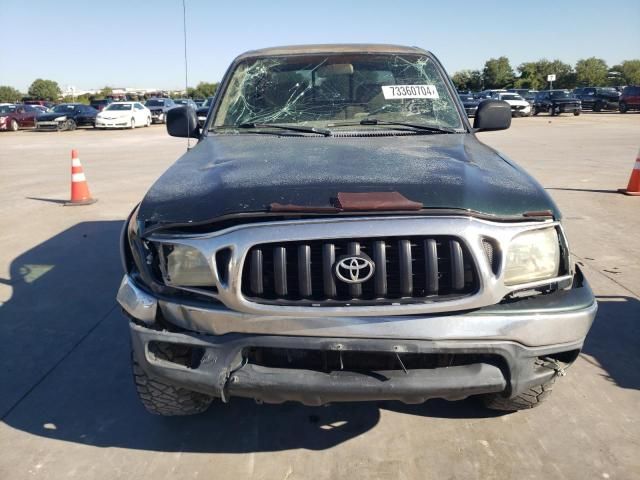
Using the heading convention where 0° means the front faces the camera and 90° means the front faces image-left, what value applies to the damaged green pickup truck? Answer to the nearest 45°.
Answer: approximately 0°

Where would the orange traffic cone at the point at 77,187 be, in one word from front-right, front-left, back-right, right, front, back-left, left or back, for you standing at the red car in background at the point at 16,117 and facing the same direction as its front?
front-left

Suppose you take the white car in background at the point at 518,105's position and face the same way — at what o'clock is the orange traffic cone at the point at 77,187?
The orange traffic cone is roughly at 2 o'clock from the white car in background.

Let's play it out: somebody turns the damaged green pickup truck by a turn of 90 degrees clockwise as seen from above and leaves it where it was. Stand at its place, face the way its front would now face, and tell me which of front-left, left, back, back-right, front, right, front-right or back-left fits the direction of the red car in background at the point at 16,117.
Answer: front-right

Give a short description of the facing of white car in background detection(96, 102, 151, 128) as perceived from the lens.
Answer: facing the viewer and to the left of the viewer

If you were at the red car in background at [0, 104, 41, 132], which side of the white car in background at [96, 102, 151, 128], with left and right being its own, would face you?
right

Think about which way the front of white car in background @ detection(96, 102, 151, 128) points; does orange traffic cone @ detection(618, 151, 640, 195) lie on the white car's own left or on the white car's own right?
on the white car's own left

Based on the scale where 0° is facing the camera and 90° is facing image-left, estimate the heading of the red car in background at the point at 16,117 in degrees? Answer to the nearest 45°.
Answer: approximately 45°

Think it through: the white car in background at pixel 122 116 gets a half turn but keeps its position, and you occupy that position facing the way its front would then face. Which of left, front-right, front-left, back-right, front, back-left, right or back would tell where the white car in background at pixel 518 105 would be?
front-right

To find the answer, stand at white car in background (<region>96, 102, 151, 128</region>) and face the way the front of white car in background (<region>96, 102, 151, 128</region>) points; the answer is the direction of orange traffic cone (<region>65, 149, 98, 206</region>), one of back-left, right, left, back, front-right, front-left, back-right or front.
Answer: front-left
